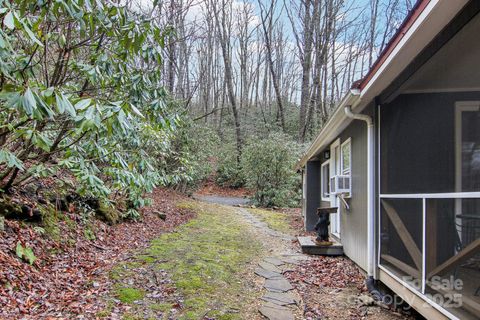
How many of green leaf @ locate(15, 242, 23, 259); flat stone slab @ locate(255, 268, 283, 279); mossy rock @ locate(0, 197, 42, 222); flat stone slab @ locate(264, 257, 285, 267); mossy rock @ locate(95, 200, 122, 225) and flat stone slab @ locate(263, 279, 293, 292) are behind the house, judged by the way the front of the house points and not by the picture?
0

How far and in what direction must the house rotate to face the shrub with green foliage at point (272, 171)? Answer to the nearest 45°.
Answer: approximately 45° to its right

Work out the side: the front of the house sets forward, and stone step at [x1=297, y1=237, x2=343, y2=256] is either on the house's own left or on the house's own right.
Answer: on the house's own right

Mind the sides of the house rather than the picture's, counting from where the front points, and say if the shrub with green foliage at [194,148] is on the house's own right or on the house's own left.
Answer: on the house's own right

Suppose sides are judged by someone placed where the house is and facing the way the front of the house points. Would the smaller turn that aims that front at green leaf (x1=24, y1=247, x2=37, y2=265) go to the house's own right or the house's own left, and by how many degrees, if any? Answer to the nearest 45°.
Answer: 0° — it already faces it

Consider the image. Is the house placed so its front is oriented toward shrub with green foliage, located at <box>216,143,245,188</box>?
no

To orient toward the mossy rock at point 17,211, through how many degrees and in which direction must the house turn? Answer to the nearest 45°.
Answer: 0° — it already faces it

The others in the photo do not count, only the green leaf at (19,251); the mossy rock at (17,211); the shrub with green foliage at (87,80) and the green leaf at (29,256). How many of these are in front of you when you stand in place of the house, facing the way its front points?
4

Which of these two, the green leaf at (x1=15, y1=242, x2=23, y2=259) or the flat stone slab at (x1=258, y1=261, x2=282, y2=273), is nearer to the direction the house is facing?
the green leaf

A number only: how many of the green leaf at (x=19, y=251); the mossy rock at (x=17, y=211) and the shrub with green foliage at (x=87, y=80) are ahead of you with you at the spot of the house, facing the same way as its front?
3

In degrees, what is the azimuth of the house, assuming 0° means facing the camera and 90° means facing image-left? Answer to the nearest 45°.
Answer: approximately 90°

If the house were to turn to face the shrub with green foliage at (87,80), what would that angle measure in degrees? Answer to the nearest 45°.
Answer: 0° — it already faces it

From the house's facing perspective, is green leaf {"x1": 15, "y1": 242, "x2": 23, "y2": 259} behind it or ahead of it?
ahead
